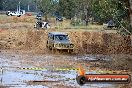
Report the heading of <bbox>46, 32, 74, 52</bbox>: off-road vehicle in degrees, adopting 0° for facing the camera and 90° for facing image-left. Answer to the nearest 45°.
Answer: approximately 315°
